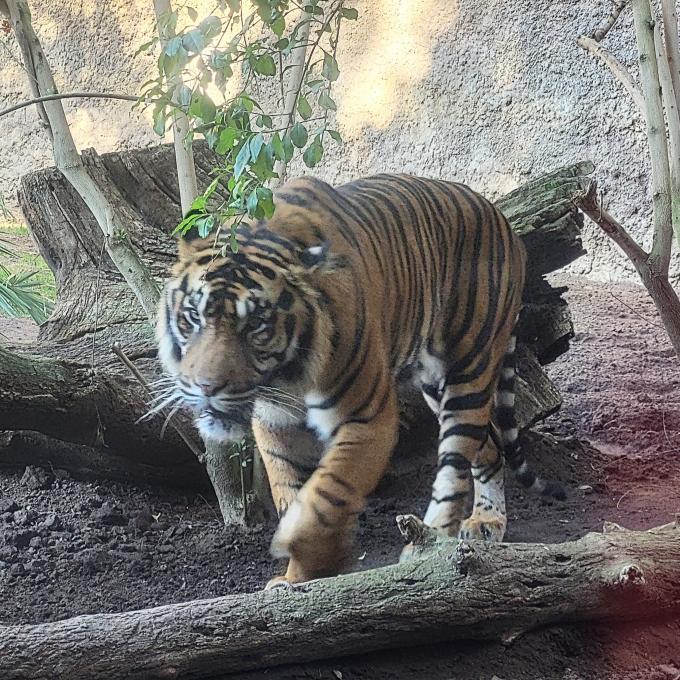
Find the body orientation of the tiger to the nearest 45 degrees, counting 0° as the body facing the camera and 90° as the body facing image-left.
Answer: approximately 45°

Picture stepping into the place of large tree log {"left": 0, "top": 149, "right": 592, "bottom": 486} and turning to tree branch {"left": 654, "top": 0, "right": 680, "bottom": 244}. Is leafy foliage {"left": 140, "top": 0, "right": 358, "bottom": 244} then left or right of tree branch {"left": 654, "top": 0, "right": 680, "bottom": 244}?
right

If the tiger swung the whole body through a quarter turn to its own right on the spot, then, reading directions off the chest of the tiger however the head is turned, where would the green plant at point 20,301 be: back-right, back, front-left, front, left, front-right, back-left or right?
front

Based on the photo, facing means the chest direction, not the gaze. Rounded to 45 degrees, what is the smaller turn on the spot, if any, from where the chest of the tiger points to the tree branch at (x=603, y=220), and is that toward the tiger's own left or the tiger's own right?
approximately 180°

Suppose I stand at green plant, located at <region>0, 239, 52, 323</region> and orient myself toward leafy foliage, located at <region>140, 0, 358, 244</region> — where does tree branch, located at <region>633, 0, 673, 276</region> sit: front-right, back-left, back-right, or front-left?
front-left

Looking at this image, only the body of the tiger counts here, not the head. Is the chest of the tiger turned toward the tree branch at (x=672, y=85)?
no

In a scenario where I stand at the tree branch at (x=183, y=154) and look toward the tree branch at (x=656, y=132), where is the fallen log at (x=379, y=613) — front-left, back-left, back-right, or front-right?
front-right

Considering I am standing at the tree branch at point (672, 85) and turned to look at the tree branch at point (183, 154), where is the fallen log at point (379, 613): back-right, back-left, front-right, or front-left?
front-left

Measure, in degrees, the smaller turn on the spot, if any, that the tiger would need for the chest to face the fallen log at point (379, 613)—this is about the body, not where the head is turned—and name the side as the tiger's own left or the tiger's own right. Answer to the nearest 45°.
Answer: approximately 45° to the tiger's own left

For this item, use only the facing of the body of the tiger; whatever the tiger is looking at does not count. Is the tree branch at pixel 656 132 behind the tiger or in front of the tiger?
behind

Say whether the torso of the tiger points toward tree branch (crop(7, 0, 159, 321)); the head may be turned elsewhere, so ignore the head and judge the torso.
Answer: no
